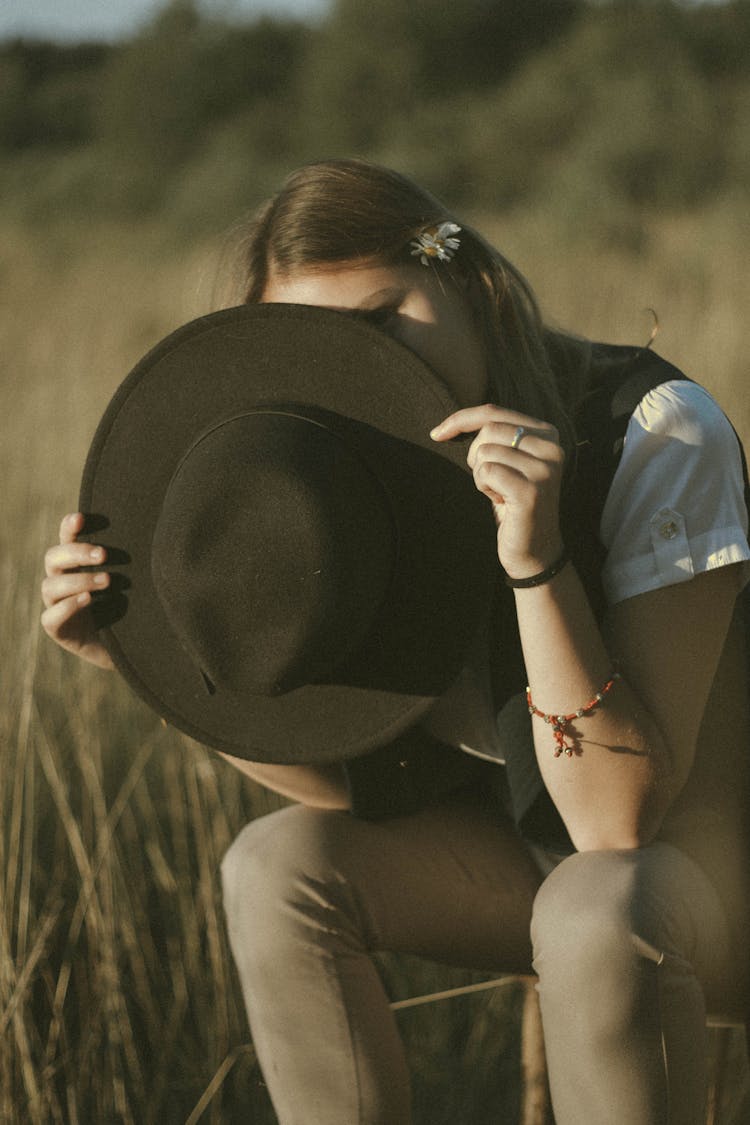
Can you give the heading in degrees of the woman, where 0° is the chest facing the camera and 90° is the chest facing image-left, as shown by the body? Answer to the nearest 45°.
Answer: approximately 45°
